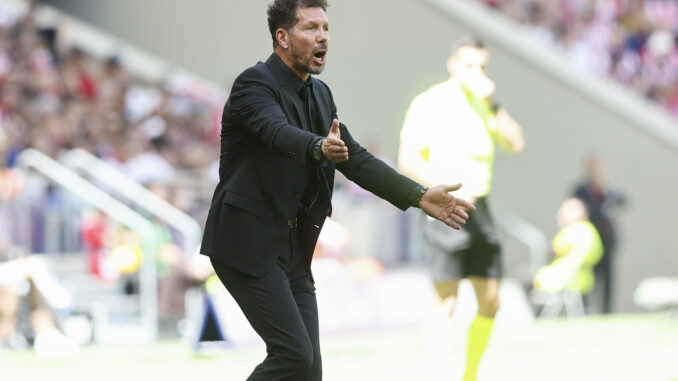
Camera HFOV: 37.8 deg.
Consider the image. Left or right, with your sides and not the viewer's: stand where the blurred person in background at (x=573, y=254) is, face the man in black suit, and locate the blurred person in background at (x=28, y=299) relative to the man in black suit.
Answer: right

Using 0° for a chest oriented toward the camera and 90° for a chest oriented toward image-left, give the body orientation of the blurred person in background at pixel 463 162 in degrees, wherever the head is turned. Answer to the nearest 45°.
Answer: approximately 315°

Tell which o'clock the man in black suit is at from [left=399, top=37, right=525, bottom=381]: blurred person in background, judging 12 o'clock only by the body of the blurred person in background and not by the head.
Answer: The man in black suit is roughly at 2 o'clock from the blurred person in background.
